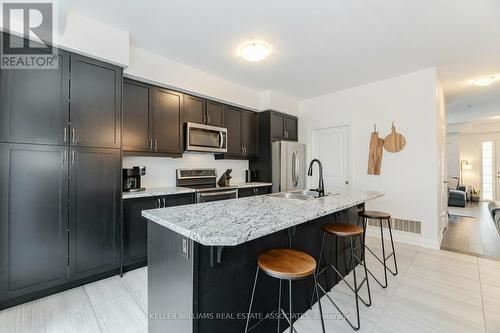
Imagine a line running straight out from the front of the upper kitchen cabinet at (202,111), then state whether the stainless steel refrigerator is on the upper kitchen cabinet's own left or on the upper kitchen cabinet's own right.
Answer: on the upper kitchen cabinet's own left

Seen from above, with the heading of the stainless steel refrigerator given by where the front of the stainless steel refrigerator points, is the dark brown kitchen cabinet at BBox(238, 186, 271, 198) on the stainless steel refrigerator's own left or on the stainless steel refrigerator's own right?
on the stainless steel refrigerator's own right

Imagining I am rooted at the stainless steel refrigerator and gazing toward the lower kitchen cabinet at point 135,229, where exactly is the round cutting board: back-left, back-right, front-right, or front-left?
back-left

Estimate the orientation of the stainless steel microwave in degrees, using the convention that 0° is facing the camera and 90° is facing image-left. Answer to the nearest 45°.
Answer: approximately 315°

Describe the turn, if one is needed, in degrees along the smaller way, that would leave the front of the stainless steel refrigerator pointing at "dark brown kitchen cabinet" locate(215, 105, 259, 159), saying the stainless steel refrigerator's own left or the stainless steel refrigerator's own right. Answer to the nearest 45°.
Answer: approximately 135° to the stainless steel refrigerator's own right

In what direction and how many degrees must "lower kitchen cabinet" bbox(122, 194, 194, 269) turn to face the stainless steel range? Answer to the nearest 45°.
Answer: approximately 90° to its left
